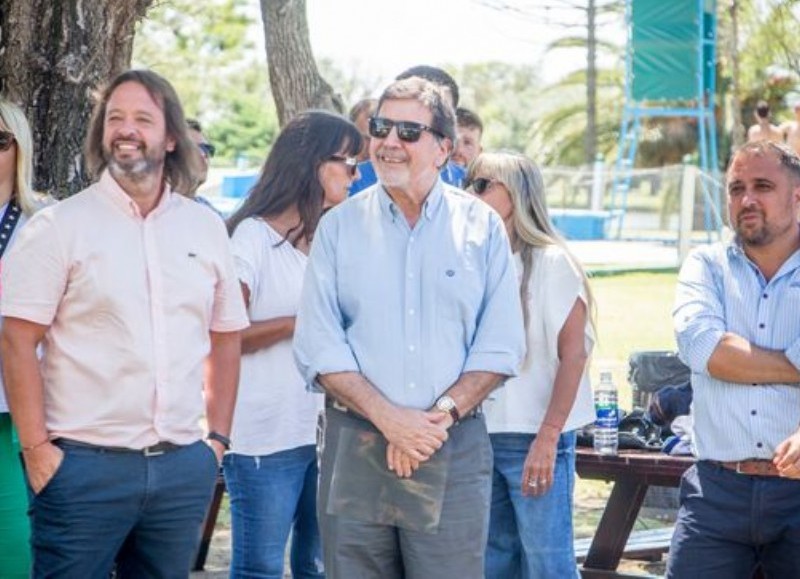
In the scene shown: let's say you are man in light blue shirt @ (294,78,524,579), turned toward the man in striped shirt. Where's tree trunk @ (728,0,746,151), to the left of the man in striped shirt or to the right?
left

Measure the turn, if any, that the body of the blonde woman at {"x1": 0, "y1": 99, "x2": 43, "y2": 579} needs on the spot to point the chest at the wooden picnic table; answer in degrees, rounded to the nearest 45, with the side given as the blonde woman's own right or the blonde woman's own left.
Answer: approximately 135° to the blonde woman's own left

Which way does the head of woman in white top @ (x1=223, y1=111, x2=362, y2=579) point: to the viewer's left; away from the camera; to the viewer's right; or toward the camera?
to the viewer's right

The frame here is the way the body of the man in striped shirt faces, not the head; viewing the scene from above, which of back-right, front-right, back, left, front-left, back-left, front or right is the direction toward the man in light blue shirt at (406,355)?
front-right

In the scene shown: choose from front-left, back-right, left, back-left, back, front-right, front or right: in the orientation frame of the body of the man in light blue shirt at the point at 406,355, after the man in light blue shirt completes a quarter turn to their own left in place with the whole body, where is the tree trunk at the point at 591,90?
left

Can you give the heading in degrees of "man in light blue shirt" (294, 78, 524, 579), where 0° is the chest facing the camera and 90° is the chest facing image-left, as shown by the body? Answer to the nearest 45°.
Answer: approximately 0°

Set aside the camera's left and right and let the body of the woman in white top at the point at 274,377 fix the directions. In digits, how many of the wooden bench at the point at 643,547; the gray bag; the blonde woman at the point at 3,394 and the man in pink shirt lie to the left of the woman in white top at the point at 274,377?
2

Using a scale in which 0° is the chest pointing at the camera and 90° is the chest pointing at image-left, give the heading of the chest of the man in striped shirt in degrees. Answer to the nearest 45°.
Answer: approximately 0°

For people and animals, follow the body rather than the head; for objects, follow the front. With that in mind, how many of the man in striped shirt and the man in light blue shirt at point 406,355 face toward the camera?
2
